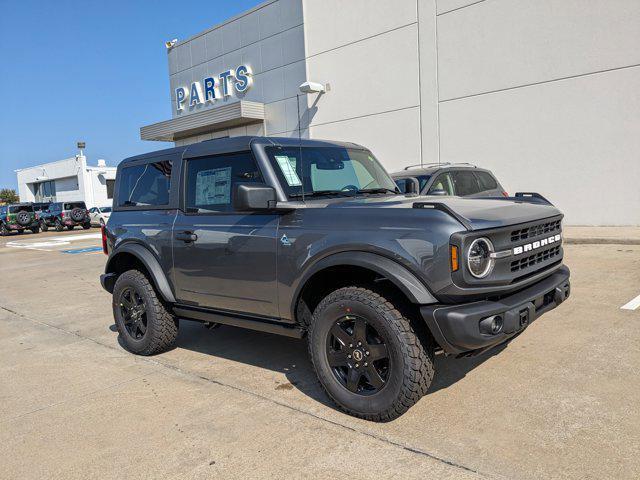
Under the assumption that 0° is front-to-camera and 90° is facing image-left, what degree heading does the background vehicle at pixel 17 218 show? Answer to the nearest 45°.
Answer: approximately 135°

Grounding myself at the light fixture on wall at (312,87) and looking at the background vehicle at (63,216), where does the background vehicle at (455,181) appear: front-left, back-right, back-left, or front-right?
back-left

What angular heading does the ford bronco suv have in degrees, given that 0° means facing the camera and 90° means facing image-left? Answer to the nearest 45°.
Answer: approximately 315°

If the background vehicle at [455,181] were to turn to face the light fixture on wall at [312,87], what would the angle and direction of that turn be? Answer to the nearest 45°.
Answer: approximately 90° to its right

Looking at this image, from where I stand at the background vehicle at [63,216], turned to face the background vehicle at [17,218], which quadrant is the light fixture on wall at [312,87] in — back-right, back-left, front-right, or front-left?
back-left

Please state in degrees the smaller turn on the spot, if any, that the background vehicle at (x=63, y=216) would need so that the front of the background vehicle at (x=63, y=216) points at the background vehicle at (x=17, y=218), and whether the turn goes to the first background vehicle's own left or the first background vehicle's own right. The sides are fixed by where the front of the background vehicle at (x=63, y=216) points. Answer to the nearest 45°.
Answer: approximately 45° to the first background vehicle's own left

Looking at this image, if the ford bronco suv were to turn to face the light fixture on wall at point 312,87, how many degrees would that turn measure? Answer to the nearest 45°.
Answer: approximately 135° to its left
